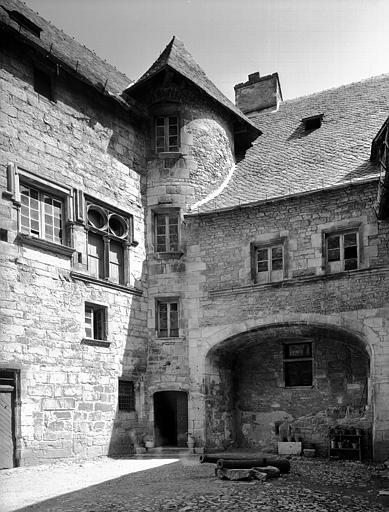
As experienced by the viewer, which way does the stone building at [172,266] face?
facing the viewer
